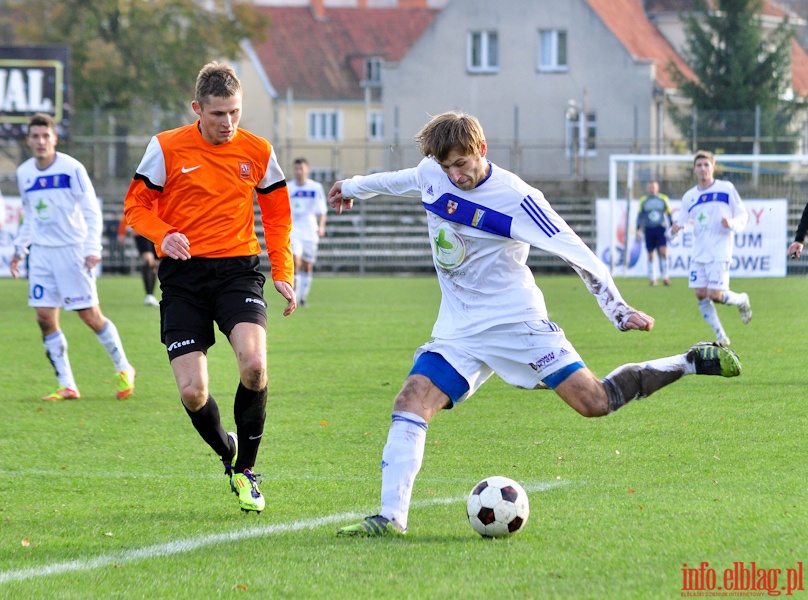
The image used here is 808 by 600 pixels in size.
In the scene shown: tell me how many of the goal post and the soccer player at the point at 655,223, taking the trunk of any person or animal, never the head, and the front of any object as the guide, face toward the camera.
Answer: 2

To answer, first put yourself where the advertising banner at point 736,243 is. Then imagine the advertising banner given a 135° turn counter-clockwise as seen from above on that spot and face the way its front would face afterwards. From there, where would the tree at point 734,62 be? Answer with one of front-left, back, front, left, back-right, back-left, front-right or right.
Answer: front-left

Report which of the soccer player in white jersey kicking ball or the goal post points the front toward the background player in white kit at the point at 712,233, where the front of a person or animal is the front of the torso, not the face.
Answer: the goal post

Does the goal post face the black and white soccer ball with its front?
yes

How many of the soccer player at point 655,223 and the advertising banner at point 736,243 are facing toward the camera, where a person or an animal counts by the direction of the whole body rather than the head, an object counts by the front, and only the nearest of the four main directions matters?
2

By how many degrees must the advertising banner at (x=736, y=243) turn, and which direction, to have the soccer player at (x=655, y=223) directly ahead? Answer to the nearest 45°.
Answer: approximately 45° to its right

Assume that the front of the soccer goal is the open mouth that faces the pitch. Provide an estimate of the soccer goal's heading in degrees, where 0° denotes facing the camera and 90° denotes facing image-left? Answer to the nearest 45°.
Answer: approximately 0°

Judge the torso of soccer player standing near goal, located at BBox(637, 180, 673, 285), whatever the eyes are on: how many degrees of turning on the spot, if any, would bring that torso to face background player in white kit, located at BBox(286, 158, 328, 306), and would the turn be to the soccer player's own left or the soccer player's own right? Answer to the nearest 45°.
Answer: approximately 45° to the soccer player's own right

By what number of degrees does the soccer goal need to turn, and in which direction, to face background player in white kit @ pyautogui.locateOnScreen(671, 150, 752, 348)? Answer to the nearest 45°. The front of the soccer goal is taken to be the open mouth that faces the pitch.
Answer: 0° — it already faces them
